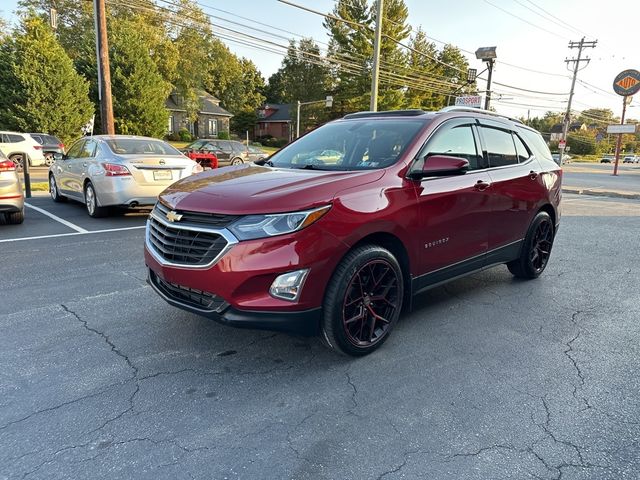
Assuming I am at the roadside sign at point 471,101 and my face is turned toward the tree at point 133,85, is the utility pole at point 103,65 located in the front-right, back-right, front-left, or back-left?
front-left

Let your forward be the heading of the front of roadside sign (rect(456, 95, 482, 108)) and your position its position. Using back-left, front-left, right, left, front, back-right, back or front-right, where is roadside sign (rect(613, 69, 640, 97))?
back-left

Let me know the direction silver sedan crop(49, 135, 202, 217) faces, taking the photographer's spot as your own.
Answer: facing away from the viewer and to the left of the viewer

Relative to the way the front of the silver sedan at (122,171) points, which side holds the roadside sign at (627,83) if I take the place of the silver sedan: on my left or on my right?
on my right

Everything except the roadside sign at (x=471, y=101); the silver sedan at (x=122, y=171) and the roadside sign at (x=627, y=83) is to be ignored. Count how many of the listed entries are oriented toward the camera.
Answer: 2

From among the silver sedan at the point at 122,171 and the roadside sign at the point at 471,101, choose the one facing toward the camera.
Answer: the roadside sign

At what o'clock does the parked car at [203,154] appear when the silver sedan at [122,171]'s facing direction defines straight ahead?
The parked car is roughly at 2 o'clock from the silver sedan.

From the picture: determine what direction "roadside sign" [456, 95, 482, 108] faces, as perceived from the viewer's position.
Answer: facing the viewer

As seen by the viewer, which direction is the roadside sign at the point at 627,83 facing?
toward the camera

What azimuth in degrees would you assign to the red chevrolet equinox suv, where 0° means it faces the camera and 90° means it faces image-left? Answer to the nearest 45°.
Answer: approximately 45°

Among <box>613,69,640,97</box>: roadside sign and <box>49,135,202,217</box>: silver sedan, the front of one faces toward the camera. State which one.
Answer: the roadside sign

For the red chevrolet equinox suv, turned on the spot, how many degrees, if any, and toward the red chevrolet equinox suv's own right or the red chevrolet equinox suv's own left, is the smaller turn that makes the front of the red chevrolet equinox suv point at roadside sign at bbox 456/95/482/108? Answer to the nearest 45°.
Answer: approximately 135° to the red chevrolet equinox suv's own right

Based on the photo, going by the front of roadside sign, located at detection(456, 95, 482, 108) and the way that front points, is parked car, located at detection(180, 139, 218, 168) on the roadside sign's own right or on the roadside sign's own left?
on the roadside sign's own right
